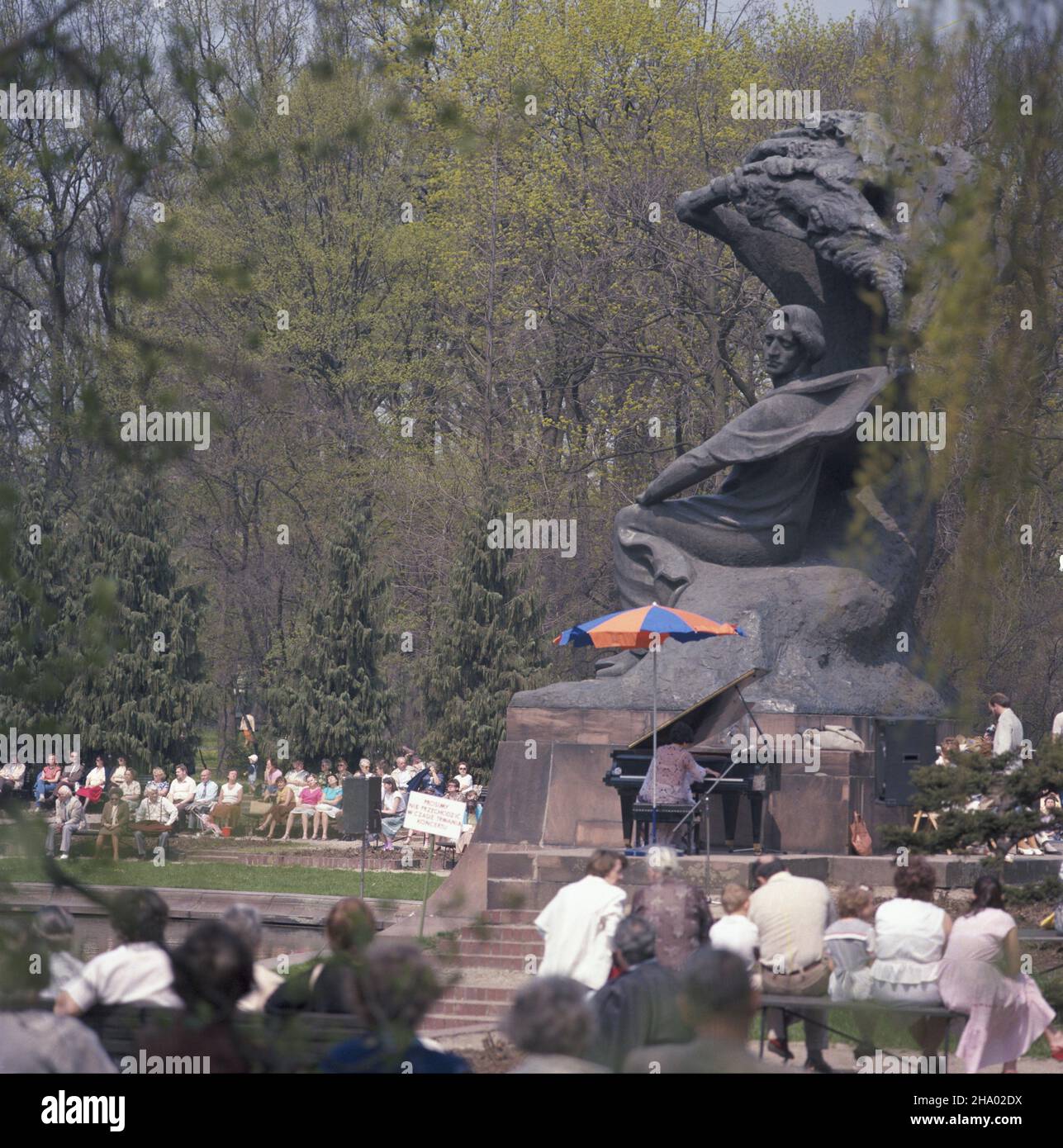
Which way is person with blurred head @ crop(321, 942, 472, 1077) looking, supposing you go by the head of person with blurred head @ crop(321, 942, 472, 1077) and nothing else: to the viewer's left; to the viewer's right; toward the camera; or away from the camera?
away from the camera

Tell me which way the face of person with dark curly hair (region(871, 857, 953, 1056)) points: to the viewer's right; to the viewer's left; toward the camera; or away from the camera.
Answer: away from the camera

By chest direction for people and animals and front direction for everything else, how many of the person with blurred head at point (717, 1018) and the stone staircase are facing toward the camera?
1

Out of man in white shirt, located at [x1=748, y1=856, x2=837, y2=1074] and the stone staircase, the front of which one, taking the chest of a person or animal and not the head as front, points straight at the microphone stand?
the man in white shirt

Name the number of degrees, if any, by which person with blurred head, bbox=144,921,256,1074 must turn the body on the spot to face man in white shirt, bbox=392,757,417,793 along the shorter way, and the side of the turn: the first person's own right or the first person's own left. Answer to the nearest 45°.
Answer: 0° — they already face them

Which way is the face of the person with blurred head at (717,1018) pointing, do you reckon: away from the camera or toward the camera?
away from the camera

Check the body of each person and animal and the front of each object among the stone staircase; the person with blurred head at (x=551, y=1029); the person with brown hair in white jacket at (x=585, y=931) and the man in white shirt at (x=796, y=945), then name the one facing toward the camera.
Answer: the stone staircase

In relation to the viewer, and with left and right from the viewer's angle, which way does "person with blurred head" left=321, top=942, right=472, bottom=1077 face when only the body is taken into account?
facing away from the viewer

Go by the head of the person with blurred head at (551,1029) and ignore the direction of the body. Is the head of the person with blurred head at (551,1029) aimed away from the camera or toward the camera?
away from the camera

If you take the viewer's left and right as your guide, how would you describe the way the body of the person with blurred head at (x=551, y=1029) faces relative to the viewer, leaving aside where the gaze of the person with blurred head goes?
facing away from the viewer

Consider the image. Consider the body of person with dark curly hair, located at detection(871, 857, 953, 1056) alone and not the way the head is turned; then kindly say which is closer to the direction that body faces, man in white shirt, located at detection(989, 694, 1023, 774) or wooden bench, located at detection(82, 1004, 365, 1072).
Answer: the man in white shirt

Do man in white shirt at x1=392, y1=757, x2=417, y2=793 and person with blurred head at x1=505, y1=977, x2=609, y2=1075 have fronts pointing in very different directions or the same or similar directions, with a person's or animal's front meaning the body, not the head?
very different directions

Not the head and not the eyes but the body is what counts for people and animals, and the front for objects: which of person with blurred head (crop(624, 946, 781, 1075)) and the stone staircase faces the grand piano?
the person with blurred head

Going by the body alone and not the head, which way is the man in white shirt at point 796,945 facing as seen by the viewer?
away from the camera

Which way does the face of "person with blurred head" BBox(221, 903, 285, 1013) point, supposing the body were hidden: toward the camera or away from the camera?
away from the camera

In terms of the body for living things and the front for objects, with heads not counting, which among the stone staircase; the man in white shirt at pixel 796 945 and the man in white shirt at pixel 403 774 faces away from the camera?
the man in white shirt at pixel 796 945

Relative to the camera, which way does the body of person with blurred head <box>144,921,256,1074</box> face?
away from the camera

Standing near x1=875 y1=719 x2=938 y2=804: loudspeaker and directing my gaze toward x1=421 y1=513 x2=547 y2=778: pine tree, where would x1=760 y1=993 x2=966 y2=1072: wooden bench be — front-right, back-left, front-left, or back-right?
back-left
